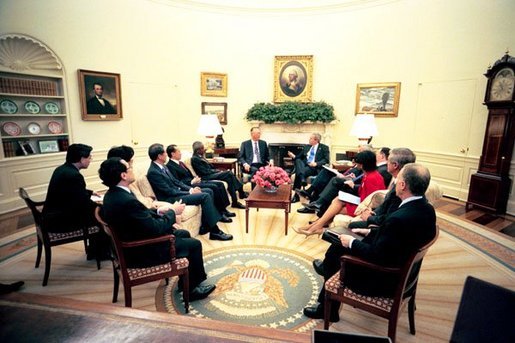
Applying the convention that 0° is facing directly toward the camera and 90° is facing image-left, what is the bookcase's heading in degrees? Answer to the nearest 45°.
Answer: approximately 315°

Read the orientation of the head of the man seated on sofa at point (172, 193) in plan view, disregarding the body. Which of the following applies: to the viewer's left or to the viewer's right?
to the viewer's right

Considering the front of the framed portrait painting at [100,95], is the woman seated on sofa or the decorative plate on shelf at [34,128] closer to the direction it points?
the woman seated on sofa

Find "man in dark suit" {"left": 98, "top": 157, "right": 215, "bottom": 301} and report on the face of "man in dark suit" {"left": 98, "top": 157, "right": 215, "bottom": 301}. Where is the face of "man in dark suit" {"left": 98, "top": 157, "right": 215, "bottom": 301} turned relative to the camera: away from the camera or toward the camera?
away from the camera

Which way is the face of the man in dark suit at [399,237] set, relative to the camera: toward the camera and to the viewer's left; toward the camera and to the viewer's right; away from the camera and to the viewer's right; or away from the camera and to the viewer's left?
away from the camera and to the viewer's left

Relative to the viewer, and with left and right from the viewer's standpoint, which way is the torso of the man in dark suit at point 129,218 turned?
facing to the right of the viewer

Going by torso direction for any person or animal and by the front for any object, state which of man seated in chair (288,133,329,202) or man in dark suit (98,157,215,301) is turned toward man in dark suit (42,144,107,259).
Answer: the man seated in chair

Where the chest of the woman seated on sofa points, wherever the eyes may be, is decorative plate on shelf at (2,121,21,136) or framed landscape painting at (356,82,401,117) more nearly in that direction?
the decorative plate on shelf

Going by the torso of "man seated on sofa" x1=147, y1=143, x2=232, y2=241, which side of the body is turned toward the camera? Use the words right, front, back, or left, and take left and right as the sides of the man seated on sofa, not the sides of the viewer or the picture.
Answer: right

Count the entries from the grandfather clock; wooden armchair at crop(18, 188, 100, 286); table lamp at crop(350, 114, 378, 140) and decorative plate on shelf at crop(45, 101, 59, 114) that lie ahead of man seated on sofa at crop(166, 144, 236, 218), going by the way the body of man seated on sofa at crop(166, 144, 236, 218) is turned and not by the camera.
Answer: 2

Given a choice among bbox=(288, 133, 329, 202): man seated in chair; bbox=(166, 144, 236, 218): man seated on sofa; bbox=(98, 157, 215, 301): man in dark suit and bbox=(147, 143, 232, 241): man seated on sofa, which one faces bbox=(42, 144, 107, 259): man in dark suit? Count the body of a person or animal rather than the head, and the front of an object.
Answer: bbox=(288, 133, 329, 202): man seated in chair
